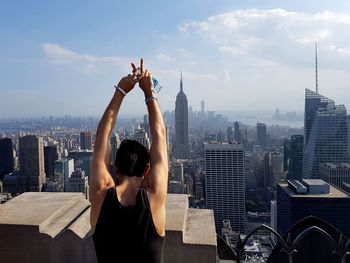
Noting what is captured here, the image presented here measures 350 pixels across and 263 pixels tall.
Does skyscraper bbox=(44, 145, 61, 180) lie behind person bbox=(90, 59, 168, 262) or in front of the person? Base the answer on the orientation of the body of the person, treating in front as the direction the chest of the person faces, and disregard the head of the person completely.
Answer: in front

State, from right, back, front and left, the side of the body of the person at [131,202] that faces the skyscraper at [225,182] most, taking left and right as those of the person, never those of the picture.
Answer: front

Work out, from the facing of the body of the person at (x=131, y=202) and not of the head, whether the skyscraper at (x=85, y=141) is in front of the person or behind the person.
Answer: in front

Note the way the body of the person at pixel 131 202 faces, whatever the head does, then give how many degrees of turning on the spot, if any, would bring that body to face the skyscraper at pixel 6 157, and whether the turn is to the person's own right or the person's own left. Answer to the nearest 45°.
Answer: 0° — they already face it

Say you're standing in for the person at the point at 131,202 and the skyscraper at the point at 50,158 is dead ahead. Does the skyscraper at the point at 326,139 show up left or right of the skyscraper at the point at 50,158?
right

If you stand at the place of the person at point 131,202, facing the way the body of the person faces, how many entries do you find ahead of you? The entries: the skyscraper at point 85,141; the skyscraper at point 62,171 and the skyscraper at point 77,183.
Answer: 3

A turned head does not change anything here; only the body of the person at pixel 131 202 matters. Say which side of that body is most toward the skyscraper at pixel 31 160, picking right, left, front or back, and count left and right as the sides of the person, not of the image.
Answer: front

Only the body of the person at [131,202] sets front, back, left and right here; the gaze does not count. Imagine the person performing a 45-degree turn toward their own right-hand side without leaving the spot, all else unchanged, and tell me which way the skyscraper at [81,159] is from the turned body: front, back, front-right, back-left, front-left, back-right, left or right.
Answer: front-left

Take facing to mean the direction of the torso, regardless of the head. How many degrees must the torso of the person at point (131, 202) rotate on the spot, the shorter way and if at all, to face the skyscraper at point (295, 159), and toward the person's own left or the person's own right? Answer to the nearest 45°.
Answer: approximately 45° to the person's own right

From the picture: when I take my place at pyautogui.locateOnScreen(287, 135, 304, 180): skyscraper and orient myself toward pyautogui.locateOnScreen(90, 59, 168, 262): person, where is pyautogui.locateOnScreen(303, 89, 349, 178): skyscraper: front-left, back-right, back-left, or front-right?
front-left

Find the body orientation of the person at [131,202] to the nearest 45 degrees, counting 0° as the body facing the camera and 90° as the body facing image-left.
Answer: approximately 180°
